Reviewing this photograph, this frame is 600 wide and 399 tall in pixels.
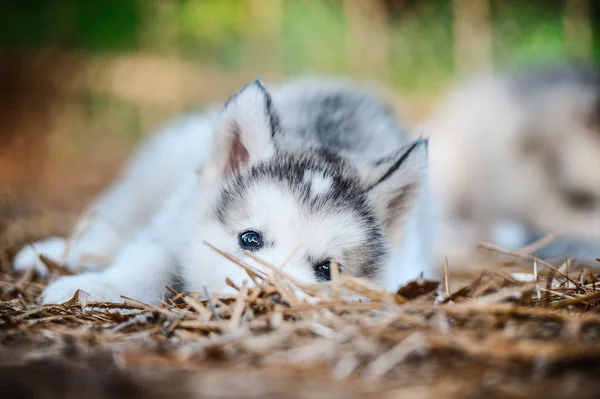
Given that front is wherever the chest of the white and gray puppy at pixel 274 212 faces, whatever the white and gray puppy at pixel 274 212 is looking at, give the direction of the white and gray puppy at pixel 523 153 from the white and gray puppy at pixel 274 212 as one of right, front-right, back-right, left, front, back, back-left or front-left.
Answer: back-left

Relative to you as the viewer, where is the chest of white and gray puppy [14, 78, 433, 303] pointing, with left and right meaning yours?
facing the viewer
